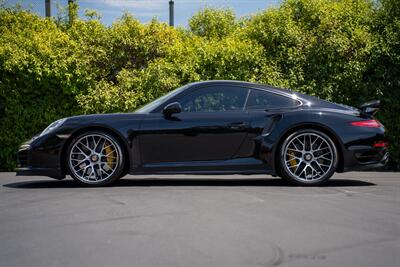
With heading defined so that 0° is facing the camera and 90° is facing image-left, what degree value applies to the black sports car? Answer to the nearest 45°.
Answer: approximately 90°

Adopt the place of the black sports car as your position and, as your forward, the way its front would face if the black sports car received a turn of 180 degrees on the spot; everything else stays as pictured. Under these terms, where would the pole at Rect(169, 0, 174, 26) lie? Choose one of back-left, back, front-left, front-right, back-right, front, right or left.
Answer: left
